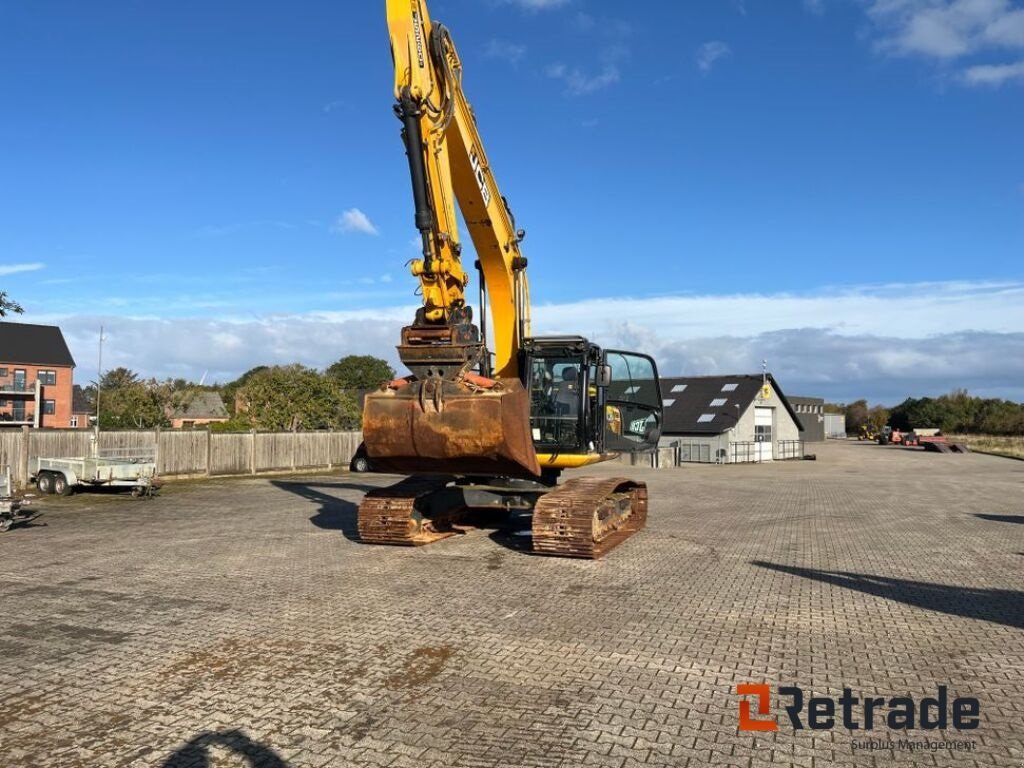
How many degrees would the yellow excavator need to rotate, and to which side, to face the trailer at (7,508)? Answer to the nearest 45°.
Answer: approximately 45° to its right

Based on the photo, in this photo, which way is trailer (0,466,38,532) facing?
to the viewer's right

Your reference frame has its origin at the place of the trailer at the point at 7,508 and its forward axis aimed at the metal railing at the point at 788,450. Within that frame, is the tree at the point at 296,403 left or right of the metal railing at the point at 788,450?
left

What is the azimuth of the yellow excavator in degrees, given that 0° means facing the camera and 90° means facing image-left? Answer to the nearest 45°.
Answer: approximately 45°

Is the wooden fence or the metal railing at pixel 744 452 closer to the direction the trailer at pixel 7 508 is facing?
the metal railing

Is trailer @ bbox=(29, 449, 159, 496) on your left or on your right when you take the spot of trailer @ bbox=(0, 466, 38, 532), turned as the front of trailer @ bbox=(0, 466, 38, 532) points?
on your left

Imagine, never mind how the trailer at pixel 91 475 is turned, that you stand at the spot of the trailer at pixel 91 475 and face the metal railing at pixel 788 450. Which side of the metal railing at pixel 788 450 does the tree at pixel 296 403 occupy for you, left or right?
left

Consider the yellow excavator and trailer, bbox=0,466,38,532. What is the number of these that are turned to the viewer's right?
1

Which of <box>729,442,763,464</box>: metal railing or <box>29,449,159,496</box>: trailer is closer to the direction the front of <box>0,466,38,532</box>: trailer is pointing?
the metal railing

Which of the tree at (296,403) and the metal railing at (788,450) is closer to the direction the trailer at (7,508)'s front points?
the metal railing

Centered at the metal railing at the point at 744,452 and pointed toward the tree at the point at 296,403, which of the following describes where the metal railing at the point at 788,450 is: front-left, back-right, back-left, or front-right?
back-right

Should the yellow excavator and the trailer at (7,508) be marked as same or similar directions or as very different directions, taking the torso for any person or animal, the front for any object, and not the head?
very different directions

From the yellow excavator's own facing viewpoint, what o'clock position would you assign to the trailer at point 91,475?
The trailer is roughly at 3 o'clock from the yellow excavator.
